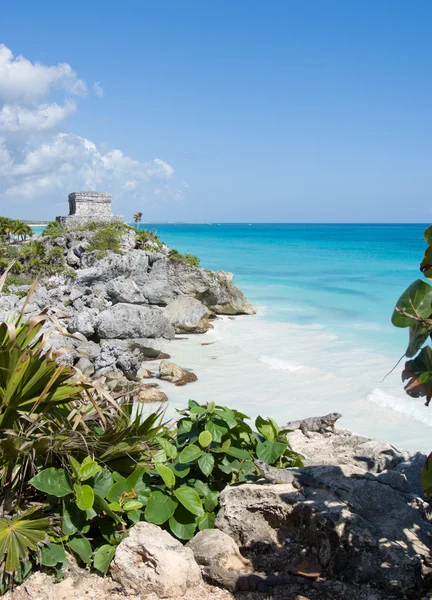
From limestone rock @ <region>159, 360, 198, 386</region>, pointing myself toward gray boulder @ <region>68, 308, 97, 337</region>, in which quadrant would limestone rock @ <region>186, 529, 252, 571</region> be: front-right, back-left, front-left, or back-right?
back-left

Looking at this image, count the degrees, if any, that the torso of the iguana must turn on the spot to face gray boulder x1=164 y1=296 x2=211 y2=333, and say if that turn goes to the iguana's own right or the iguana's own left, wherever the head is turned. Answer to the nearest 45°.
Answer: approximately 90° to the iguana's own left

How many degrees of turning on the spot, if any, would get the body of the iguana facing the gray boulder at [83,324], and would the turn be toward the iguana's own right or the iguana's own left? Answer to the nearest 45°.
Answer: approximately 135° to the iguana's own left

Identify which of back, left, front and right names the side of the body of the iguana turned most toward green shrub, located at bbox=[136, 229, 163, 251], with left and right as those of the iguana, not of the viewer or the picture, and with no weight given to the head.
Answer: left

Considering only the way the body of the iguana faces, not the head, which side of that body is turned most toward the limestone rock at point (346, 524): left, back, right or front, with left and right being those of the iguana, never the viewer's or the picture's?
right
